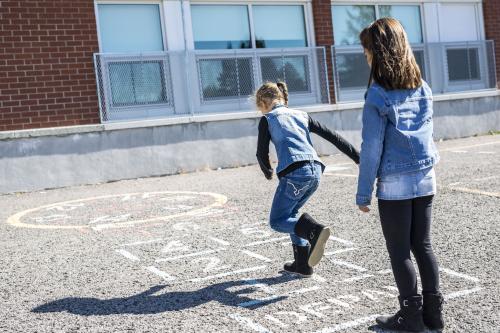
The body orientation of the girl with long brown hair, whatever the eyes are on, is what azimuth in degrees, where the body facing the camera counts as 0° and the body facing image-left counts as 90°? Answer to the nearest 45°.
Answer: approximately 135°

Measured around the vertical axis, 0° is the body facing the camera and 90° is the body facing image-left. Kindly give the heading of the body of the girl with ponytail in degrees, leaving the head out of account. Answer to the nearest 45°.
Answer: approximately 135°

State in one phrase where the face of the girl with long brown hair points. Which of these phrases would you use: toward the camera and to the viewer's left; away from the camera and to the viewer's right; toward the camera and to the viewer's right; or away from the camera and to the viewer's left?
away from the camera and to the viewer's left

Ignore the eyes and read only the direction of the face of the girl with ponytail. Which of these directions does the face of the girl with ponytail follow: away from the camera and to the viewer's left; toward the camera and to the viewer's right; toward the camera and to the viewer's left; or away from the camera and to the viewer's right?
away from the camera and to the viewer's left
